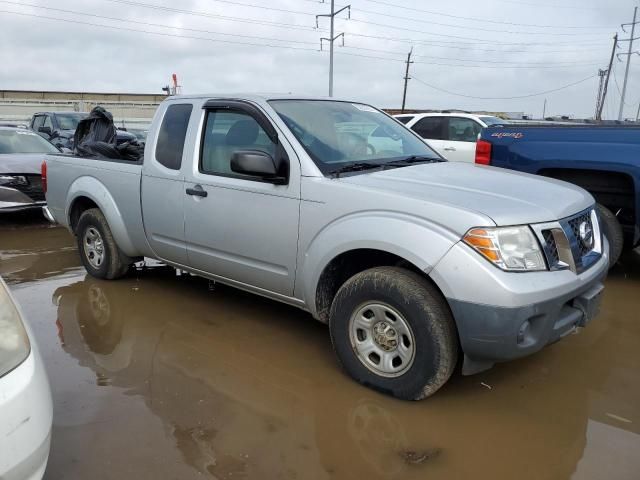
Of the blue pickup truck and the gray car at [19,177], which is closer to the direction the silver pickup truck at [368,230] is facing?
the blue pickup truck

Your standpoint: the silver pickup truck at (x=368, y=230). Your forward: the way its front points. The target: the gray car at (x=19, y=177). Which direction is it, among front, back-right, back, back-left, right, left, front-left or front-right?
back

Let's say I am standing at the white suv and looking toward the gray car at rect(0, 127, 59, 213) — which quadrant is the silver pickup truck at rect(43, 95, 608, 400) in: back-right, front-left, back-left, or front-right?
front-left

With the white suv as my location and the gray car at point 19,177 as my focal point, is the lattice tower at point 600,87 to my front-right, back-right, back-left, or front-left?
back-right

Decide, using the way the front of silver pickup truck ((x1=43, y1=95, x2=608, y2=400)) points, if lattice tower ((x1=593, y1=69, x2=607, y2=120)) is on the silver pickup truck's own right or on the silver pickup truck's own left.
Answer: on the silver pickup truck's own left

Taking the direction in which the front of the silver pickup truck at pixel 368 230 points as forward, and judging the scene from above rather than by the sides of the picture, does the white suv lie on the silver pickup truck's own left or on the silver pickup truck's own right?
on the silver pickup truck's own left

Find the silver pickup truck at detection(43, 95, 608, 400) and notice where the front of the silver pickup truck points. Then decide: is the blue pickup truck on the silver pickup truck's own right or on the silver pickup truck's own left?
on the silver pickup truck's own left

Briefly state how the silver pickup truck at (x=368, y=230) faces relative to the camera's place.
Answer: facing the viewer and to the right of the viewer
